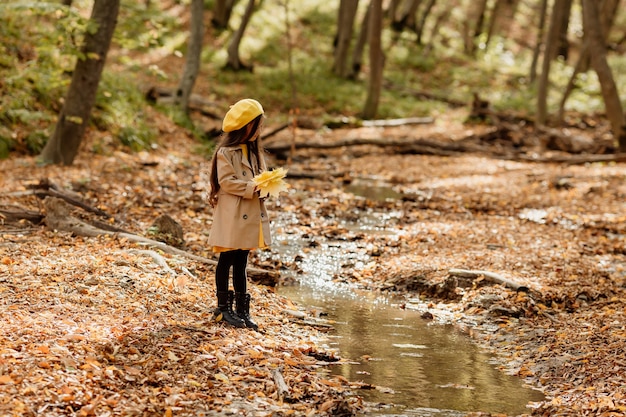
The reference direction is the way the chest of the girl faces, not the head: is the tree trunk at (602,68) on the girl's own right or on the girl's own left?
on the girl's own left

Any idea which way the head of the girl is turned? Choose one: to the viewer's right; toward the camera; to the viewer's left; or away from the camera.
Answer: to the viewer's right

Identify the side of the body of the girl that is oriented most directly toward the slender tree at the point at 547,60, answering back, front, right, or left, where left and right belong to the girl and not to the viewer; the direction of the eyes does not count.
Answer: left

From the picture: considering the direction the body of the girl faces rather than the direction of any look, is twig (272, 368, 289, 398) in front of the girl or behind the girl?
in front

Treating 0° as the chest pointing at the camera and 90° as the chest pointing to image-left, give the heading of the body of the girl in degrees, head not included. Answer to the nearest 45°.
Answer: approximately 315°

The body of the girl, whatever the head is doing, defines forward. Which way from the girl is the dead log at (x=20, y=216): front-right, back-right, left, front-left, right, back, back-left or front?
back

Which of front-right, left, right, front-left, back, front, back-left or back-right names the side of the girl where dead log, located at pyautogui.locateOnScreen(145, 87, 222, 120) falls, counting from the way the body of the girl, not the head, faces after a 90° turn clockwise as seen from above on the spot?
back-right

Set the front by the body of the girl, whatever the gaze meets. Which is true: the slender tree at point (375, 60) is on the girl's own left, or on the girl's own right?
on the girl's own left

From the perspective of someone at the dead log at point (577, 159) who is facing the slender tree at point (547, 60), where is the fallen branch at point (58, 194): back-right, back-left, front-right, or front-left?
back-left
